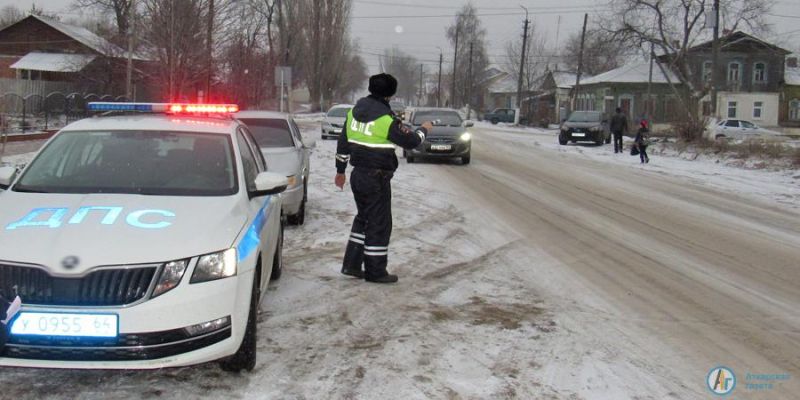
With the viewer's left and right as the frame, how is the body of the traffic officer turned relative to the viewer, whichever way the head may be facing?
facing away from the viewer and to the right of the viewer

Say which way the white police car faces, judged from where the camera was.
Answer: facing the viewer and to the left of the viewer

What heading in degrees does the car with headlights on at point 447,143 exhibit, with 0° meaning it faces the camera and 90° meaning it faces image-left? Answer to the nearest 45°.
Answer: approximately 0°

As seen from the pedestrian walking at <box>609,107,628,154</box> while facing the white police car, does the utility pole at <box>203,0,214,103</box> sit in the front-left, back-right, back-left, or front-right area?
front-right

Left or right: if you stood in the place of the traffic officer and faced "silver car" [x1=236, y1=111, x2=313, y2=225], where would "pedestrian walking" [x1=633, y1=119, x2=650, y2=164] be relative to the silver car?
right

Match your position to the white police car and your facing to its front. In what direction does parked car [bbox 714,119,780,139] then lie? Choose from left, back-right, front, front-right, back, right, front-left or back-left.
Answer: back

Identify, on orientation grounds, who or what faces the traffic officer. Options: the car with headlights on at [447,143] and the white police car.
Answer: the car with headlights on

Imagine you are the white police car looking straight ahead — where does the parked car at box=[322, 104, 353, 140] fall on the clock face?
The parked car is roughly at 5 o'clock from the white police car.

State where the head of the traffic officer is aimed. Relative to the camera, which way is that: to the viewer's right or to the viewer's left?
to the viewer's right

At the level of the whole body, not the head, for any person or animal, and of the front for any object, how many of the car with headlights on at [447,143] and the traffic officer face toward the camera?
1

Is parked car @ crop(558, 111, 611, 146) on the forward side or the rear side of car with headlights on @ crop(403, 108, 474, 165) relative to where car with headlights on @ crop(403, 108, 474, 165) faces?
on the rear side
